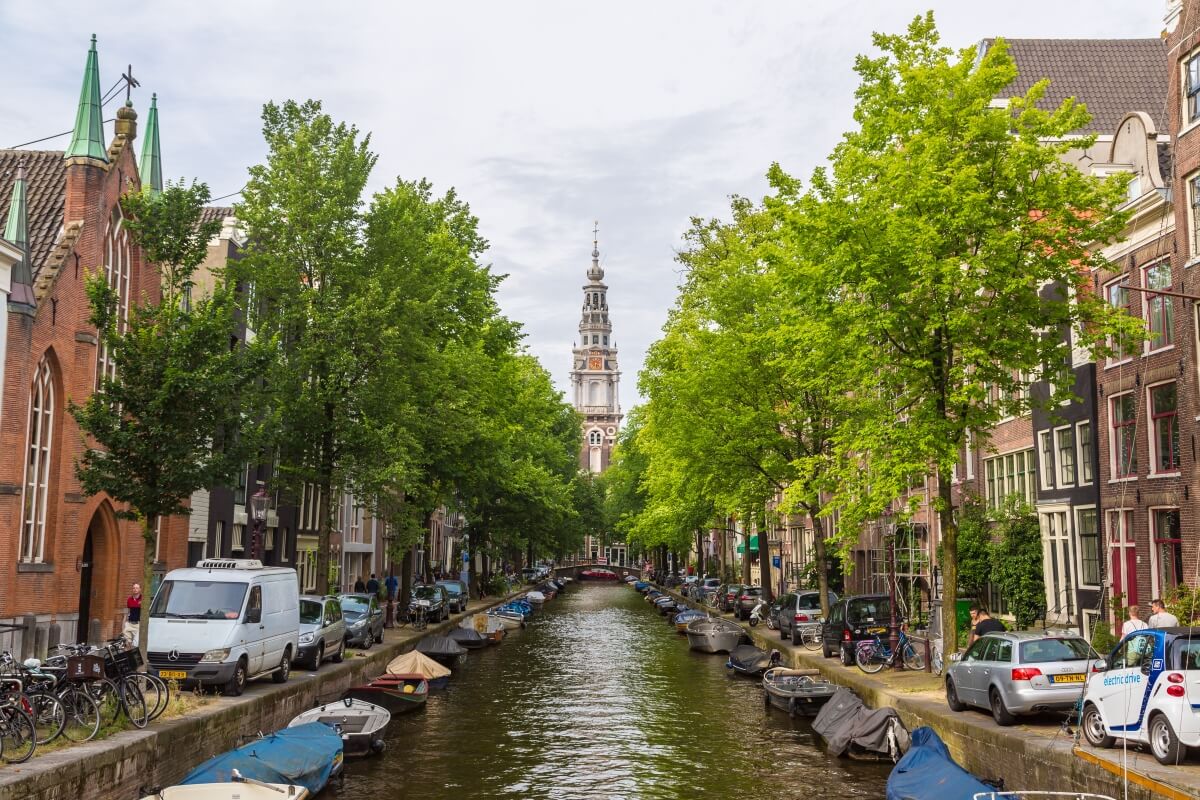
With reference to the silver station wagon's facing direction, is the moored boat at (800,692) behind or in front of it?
in front

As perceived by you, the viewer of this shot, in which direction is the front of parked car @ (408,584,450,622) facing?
facing the viewer and to the left of the viewer

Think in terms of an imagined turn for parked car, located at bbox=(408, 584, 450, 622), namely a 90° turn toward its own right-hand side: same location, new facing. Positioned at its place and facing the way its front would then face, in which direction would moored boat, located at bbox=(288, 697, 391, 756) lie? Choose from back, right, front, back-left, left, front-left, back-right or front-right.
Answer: back-left

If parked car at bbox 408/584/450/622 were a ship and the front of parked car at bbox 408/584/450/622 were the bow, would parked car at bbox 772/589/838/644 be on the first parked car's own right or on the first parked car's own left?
on the first parked car's own left

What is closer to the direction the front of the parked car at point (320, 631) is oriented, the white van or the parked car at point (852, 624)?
the white van

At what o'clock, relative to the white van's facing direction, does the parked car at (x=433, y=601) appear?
The parked car is roughly at 5 o'clock from the white van.

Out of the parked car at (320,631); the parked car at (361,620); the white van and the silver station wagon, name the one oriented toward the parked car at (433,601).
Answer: the silver station wagon

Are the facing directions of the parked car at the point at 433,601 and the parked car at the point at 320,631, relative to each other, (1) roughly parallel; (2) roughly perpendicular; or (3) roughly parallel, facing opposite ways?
roughly parallel

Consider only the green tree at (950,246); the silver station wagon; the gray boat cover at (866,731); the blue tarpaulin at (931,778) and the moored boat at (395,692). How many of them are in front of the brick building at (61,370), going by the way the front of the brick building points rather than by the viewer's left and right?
5

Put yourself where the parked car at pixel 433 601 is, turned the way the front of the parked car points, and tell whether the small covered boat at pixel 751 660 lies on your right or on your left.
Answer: on your left

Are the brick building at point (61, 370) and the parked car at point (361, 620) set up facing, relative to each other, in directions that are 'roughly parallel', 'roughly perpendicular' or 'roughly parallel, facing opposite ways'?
roughly perpendicular

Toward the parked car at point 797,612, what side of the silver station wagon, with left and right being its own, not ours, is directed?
front

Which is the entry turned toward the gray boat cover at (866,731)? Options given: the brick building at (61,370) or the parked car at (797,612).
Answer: the brick building

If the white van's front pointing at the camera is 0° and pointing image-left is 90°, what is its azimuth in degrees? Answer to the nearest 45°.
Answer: approximately 45°

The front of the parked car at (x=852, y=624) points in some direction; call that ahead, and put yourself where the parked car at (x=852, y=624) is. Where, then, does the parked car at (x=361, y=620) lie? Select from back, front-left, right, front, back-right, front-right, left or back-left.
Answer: front-left

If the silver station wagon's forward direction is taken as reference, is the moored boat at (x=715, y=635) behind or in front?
in front

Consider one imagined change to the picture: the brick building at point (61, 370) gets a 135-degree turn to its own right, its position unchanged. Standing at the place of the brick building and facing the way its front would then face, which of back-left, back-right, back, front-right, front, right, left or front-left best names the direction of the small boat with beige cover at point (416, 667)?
back

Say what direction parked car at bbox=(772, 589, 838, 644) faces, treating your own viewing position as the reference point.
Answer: facing away from the viewer and to the left of the viewer

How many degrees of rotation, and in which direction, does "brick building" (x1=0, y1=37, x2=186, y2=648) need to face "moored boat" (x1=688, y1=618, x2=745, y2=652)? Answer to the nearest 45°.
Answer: approximately 45° to its left

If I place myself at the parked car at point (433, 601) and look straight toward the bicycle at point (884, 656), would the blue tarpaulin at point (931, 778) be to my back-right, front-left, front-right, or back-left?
front-right

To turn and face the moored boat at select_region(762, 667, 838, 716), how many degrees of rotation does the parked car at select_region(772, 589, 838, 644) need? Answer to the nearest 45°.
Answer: approximately 135° to its left
